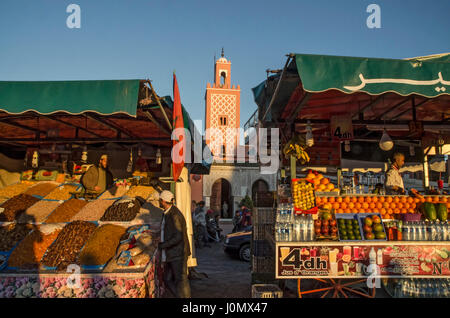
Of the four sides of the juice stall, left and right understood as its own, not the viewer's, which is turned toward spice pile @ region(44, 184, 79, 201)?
right

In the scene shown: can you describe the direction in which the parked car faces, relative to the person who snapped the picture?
facing the viewer and to the left of the viewer

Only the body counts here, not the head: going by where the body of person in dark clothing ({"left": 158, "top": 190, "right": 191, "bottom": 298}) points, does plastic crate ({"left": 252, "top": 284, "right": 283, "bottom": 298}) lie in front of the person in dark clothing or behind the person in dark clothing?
behind

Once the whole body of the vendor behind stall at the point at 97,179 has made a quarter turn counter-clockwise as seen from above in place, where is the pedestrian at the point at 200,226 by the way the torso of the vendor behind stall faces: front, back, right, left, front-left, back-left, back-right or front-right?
front

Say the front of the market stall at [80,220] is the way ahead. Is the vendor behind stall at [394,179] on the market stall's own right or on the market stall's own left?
on the market stall's own left

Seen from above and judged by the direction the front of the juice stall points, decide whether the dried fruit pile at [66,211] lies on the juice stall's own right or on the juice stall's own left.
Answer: on the juice stall's own right

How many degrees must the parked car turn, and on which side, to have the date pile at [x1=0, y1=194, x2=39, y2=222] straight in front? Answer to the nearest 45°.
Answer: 0° — it already faces it

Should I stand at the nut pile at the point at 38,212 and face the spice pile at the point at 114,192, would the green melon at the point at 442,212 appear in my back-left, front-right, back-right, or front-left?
front-right

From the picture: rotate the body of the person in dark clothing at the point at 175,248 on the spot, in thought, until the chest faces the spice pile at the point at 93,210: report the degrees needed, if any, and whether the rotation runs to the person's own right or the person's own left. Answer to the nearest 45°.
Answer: approximately 45° to the person's own right

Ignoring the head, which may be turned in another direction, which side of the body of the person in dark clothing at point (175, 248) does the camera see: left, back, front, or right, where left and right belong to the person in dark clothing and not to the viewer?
left

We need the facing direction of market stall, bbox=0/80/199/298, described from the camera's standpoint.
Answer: facing the viewer

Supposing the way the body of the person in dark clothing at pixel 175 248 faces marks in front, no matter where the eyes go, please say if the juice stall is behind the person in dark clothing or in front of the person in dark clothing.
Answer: behind

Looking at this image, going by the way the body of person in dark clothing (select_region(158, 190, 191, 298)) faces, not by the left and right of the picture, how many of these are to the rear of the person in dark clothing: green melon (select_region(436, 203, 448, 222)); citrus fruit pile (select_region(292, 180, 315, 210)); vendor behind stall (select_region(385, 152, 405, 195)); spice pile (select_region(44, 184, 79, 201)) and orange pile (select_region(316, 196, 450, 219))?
4

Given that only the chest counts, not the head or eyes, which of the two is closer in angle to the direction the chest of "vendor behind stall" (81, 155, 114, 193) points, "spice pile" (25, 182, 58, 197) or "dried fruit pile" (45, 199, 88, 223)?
the dried fruit pile

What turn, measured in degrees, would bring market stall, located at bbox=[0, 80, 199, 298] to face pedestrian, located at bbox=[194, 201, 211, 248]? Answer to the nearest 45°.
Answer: approximately 135° to its left
